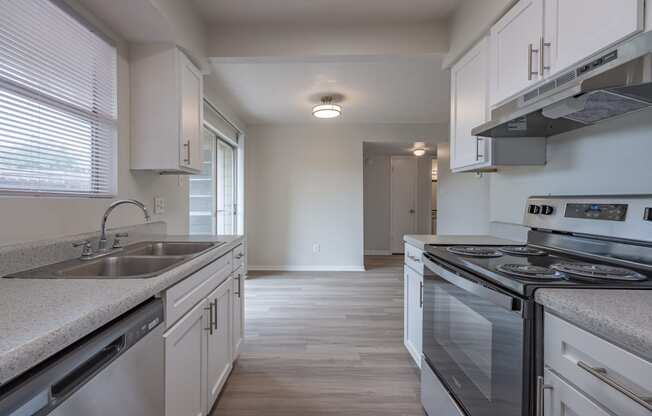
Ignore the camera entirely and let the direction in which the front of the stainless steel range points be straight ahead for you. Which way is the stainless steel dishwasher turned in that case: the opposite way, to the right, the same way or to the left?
the opposite way

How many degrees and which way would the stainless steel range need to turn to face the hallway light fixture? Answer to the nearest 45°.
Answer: approximately 135° to its right

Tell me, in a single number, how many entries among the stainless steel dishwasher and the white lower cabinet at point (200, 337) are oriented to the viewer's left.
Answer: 0

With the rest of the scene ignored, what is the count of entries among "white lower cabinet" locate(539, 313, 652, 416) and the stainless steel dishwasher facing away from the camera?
0

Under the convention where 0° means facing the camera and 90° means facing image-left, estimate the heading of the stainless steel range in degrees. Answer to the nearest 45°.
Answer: approximately 45°

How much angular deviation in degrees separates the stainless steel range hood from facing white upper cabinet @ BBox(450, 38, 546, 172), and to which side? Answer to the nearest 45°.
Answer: approximately 90° to its right

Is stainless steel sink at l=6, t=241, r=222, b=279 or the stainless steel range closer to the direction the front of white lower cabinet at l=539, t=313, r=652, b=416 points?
the stainless steel sink

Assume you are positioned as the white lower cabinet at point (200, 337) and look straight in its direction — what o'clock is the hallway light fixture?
The hallway light fixture is roughly at 9 o'clock from the white lower cabinet.

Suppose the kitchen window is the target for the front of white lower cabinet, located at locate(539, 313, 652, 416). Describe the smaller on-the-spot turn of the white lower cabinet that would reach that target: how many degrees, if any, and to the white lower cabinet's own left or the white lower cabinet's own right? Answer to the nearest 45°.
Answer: approximately 45° to the white lower cabinet's own right

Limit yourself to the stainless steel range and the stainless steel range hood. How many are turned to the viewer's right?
0

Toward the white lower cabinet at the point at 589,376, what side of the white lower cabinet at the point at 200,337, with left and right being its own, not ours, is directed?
front

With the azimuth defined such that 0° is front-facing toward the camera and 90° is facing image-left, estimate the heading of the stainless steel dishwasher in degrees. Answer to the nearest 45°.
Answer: approximately 315°

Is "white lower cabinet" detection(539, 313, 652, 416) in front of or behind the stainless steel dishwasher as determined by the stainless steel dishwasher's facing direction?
in front
